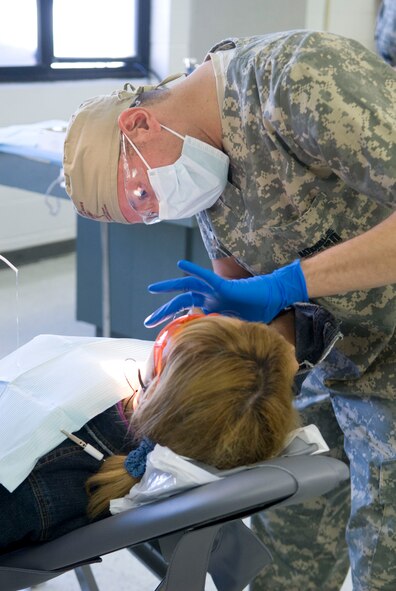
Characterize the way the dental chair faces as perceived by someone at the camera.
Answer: facing to the left of the viewer

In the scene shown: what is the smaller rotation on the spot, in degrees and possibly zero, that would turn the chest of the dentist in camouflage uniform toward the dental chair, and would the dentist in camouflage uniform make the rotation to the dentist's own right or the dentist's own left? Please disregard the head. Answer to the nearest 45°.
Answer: approximately 45° to the dentist's own left

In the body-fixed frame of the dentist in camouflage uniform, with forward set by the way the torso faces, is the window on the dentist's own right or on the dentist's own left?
on the dentist's own right

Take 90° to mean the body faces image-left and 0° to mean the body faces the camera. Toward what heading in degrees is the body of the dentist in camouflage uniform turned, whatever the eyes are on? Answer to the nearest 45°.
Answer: approximately 45°
